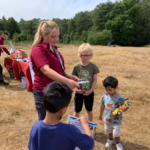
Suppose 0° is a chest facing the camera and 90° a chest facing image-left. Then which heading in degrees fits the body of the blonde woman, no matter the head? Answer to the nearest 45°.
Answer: approximately 270°

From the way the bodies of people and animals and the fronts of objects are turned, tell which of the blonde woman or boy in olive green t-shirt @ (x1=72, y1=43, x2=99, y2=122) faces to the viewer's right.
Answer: the blonde woman

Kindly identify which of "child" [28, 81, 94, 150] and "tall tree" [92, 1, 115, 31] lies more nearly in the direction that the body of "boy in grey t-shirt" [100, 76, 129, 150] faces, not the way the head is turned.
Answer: the child

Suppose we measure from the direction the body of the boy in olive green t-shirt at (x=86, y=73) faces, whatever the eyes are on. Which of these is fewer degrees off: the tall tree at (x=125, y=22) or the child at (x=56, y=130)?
the child

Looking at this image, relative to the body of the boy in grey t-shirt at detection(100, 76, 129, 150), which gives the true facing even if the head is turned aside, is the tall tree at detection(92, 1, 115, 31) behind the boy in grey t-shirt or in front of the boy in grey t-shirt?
behind

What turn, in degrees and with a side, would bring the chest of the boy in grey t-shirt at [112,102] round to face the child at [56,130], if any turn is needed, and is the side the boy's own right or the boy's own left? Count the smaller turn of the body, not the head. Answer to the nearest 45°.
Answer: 0° — they already face them

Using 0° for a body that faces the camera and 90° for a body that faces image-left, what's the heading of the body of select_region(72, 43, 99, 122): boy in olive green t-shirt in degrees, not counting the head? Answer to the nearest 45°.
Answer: approximately 0°

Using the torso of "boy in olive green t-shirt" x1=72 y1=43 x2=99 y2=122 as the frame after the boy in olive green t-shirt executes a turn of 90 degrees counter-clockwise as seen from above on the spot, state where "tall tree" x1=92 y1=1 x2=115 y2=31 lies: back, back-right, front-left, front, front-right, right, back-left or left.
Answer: left

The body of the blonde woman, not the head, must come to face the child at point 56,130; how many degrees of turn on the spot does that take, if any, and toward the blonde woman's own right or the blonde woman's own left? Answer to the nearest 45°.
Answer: approximately 90° to the blonde woman's own right

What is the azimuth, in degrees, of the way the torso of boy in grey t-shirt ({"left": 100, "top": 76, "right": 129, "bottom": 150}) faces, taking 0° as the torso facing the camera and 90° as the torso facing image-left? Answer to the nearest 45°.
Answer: approximately 0°

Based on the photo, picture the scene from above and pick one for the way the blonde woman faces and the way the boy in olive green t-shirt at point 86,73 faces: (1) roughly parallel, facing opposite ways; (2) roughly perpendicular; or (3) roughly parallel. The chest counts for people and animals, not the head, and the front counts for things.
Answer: roughly perpendicular
